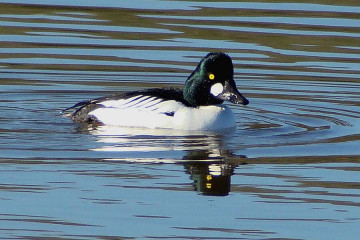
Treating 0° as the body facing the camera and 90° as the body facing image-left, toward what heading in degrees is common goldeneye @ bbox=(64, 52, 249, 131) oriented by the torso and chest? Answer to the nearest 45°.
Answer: approximately 270°
